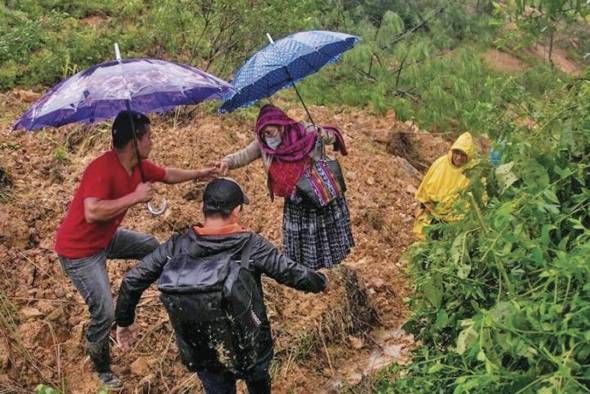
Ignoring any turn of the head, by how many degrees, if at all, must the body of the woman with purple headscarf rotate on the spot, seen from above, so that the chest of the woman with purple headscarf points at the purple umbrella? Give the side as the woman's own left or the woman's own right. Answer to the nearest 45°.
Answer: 0° — they already face it

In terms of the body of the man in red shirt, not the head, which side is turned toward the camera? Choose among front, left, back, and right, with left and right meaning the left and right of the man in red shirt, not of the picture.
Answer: right

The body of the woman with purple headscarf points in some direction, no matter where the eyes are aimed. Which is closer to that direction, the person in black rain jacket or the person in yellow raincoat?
the person in black rain jacket

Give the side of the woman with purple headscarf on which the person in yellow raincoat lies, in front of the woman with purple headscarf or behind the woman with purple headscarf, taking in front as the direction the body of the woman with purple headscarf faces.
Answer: behind

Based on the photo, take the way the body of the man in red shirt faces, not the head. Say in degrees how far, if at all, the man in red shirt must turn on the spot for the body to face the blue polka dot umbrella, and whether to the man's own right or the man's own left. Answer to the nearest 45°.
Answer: approximately 45° to the man's own left

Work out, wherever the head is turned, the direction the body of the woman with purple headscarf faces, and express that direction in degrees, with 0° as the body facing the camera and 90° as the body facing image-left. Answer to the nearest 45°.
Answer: approximately 45°

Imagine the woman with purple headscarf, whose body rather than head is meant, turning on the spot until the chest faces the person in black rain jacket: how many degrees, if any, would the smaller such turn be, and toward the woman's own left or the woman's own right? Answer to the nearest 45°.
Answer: approximately 45° to the woman's own left

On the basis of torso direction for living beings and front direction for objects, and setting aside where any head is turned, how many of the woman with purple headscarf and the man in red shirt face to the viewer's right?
1

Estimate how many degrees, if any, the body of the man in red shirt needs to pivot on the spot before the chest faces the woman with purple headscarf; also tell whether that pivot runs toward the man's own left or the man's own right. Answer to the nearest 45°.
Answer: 0° — they already face them
